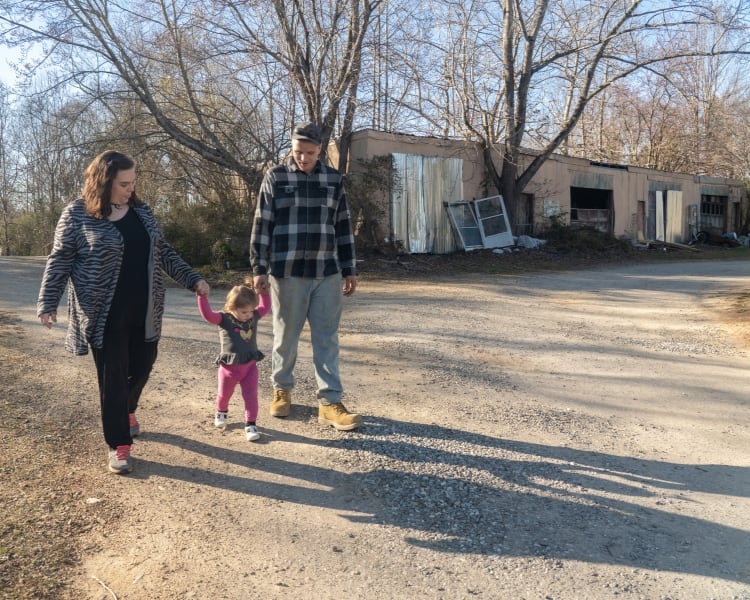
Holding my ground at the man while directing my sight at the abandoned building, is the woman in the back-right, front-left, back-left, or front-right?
back-left

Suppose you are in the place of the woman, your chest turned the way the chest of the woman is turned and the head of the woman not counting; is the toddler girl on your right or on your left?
on your left

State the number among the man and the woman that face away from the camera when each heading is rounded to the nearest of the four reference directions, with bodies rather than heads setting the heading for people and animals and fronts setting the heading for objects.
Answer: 0

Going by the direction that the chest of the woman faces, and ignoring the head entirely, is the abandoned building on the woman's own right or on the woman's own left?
on the woman's own left

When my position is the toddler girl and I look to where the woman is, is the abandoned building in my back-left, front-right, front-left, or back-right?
back-right

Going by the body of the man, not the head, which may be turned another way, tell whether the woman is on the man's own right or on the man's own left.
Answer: on the man's own right

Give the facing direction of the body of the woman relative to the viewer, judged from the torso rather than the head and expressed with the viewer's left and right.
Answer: facing the viewer and to the right of the viewer

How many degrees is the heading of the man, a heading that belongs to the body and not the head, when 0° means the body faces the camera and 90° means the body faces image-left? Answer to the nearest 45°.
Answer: approximately 0°

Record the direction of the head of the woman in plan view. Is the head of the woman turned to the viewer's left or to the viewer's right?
to the viewer's right
